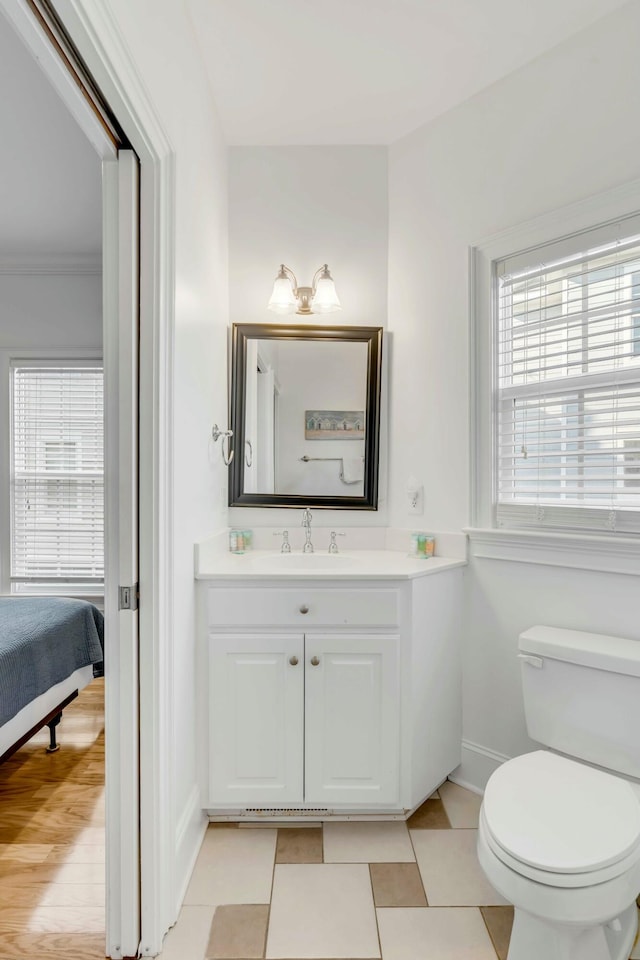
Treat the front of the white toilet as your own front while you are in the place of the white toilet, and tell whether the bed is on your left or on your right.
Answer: on your right

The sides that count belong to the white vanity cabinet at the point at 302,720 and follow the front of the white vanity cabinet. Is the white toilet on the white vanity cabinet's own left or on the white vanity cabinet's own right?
on the white vanity cabinet's own left

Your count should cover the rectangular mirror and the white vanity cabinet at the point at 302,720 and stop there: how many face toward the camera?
2

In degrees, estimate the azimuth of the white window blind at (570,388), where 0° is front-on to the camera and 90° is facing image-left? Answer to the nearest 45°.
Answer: approximately 45°

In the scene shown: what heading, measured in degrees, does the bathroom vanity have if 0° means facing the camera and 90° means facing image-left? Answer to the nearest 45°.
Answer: approximately 0°

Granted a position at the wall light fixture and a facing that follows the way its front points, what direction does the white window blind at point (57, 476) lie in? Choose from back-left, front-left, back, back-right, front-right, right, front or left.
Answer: back-right

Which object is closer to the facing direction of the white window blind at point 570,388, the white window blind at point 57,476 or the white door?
the white door
